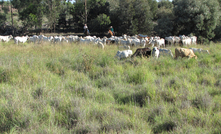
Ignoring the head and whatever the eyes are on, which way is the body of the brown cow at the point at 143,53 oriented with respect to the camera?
to the viewer's left

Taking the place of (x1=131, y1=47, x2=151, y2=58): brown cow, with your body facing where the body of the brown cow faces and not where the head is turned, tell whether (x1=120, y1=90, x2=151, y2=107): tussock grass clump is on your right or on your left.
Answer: on your left

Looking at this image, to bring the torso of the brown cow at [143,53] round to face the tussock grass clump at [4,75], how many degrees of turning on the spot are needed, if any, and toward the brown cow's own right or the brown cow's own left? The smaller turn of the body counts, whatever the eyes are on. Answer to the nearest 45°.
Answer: approximately 45° to the brown cow's own left

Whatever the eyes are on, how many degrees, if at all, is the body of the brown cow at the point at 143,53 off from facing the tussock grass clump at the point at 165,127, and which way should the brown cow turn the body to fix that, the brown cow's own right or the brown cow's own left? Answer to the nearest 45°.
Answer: approximately 90° to the brown cow's own left

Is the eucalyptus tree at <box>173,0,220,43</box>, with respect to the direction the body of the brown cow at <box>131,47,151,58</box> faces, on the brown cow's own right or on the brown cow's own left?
on the brown cow's own right

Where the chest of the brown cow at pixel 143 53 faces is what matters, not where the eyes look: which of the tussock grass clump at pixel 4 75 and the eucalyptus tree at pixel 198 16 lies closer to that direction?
the tussock grass clump

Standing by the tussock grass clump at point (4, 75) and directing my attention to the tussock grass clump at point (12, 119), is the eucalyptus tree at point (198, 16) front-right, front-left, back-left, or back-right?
back-left

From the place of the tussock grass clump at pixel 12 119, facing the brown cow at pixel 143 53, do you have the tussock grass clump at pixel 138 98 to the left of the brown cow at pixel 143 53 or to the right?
right

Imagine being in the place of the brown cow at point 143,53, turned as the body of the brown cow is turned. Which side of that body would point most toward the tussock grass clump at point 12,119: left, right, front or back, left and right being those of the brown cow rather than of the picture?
left

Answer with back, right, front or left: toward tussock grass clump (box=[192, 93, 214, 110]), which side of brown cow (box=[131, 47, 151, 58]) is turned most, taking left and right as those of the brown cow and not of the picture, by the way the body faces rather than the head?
left

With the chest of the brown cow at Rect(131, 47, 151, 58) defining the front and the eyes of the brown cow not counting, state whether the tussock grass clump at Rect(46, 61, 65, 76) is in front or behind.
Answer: in front
